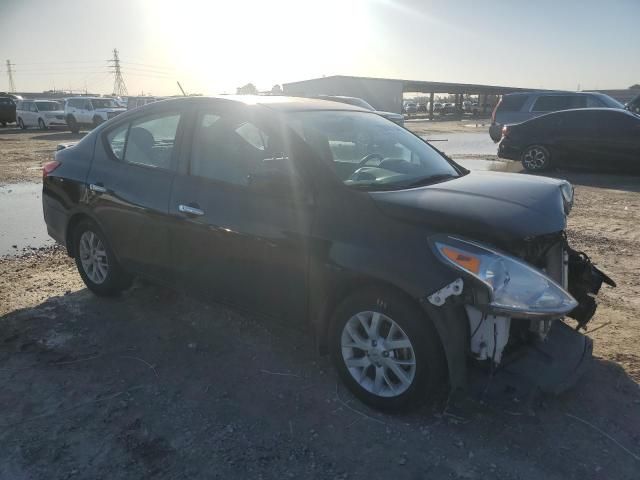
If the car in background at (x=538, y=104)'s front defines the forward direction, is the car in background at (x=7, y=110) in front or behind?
behind

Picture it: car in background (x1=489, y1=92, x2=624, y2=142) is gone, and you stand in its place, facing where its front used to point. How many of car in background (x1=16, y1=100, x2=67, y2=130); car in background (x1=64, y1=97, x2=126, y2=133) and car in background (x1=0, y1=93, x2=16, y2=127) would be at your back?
3

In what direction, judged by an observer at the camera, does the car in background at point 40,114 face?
facing the viewer and to the right of the viewer

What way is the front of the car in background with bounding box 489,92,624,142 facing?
to the viewer's right

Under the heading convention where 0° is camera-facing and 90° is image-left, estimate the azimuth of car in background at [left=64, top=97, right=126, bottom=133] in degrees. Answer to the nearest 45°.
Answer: approximately 315°

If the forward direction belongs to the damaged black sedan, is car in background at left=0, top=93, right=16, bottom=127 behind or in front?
behind

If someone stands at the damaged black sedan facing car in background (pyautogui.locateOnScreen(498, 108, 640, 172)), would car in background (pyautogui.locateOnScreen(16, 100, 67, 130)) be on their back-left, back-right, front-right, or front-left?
front-left

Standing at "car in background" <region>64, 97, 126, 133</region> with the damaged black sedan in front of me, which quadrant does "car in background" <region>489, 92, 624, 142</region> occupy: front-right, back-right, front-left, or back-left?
front-left

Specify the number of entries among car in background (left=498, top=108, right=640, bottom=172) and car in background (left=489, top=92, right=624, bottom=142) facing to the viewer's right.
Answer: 2

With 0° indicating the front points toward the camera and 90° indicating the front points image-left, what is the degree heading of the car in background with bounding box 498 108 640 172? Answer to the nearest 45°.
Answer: approximately 270°

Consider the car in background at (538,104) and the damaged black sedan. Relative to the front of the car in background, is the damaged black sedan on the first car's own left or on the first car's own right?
on the first car's own right

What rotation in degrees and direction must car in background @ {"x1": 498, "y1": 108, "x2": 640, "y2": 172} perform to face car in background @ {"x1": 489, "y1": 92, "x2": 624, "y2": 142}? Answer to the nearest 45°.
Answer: approximately 90° to its left

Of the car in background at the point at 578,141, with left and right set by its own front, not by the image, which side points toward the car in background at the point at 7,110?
back

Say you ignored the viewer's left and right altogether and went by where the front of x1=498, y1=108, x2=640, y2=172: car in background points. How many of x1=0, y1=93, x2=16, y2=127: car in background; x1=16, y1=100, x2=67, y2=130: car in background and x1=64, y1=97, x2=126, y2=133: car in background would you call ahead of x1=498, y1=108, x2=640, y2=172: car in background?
0

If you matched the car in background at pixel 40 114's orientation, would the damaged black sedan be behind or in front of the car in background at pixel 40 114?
in front

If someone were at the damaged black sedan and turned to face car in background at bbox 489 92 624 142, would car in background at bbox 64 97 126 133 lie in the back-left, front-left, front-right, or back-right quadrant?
front-left
